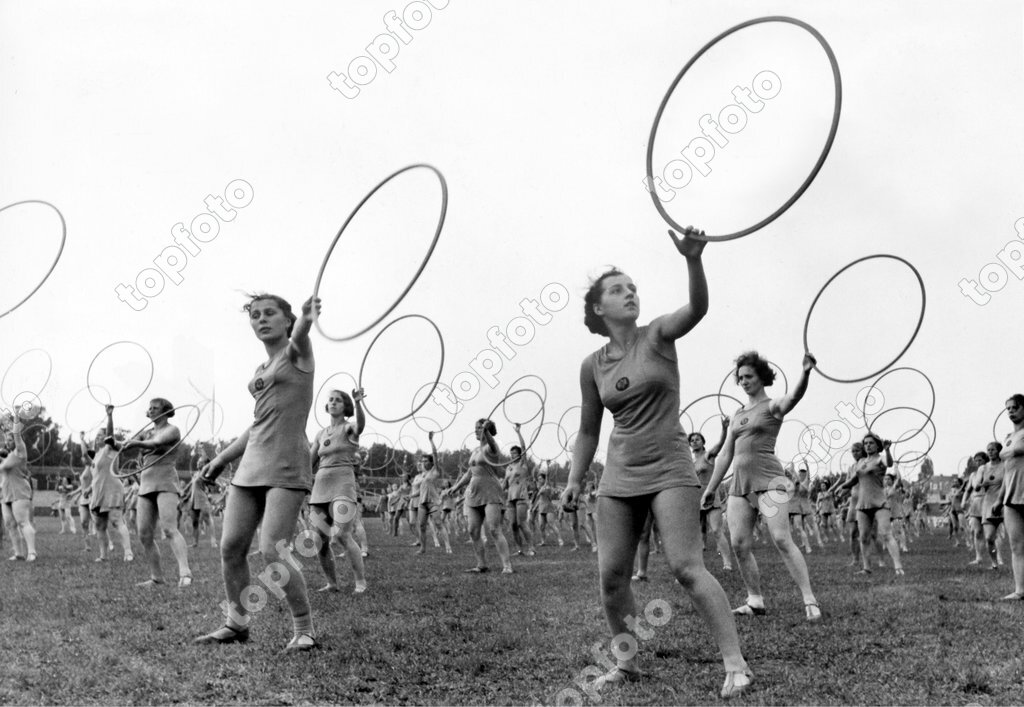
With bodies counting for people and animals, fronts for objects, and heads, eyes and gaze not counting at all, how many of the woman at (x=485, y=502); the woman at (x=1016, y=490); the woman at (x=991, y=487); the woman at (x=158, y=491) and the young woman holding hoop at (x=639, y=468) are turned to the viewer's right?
0

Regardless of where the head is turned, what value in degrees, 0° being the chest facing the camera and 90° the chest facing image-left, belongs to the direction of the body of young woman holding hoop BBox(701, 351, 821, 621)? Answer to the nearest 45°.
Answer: approximately 45°

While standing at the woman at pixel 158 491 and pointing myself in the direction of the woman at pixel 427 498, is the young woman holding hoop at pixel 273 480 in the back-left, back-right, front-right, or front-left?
back-right

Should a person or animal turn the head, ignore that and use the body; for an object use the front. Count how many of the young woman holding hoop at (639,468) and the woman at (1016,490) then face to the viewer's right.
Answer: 0

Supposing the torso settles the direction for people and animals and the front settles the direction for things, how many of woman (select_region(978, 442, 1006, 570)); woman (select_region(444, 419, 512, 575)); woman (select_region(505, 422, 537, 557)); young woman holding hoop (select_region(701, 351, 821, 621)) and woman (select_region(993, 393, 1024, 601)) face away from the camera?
0

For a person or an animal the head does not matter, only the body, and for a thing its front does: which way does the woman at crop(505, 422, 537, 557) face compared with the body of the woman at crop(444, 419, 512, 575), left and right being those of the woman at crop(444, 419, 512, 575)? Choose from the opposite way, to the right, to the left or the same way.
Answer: the same way

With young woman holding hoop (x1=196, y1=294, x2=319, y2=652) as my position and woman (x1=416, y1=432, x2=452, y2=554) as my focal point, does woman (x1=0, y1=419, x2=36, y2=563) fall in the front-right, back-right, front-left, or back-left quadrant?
front-left

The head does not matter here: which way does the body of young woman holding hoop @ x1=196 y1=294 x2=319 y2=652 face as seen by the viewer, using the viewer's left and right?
facing the viewer and to the left of the viewer

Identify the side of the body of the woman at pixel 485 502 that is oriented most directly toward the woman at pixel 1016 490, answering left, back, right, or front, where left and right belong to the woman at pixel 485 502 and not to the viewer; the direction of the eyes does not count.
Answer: left

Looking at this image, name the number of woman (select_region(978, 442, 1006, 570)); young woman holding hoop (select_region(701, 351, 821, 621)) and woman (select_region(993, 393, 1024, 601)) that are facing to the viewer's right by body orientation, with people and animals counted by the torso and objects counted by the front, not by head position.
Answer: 0

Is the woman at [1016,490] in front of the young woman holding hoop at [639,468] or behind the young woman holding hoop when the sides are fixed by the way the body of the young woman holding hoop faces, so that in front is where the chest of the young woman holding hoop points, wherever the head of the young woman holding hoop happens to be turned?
behind

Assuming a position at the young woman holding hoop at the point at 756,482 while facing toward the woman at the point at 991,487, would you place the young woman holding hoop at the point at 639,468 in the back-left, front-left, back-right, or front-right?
back-right

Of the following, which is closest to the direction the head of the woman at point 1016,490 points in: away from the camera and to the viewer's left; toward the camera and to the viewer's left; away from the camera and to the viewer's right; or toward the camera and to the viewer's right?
toward the camera and to the viewer's left

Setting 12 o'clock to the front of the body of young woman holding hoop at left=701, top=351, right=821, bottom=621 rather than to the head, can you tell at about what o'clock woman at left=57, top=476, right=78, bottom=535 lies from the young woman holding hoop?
The woman is roughly at 3 o'clock from the young woman holding hoop.

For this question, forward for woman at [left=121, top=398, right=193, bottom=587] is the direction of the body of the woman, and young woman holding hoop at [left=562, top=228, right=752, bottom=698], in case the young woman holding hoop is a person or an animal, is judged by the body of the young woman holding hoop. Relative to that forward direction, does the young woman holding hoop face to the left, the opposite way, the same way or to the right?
the same way

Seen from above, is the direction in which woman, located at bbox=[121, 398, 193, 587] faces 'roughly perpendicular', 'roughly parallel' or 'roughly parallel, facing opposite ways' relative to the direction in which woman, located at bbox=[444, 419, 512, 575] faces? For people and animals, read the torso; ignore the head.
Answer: roughly parallel

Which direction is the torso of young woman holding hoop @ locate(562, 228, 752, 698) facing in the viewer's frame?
toward the camera
